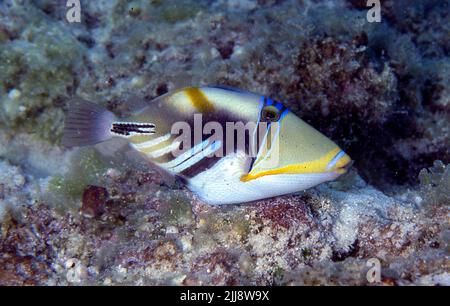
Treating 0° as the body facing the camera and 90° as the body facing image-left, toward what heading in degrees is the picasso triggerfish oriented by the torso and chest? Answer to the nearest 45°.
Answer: approximately 270°
